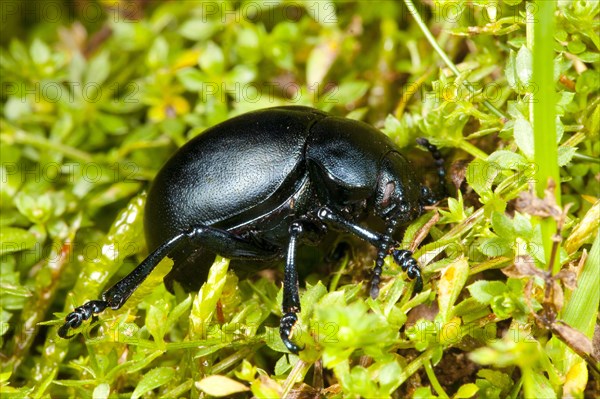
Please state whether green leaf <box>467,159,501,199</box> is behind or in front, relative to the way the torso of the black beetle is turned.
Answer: in front

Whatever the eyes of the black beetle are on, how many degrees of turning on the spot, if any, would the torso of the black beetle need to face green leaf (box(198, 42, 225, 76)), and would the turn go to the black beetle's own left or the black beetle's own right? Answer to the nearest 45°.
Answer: approximately 90° to the black beetle's own left

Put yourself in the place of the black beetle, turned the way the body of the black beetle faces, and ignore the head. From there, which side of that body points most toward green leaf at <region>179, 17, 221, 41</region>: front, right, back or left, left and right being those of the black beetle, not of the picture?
left

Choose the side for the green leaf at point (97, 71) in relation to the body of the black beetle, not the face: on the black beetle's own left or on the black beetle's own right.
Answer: on the black beetle's own left

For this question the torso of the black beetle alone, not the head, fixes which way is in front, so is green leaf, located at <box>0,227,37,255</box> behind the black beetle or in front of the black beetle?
behind

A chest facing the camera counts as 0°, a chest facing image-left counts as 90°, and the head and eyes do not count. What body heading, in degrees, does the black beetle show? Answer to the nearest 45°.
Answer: approximately 270°

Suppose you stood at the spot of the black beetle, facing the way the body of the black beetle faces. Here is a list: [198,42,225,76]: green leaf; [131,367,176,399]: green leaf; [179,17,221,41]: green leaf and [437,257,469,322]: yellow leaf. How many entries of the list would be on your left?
2

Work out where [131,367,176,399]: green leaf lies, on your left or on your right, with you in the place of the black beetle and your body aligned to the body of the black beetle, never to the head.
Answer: on your right
